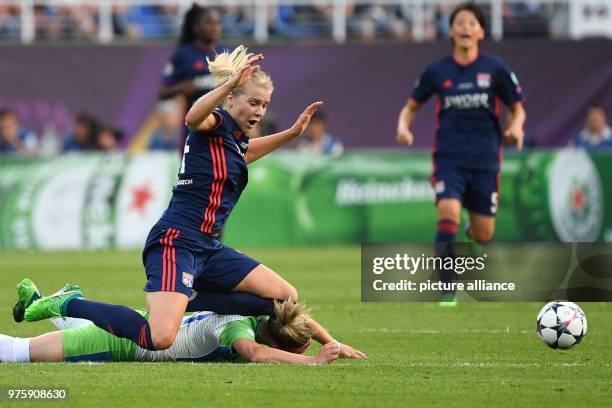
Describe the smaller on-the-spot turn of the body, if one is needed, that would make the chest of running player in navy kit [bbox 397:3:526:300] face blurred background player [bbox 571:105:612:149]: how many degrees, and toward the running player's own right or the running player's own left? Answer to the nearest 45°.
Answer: approximately 180°

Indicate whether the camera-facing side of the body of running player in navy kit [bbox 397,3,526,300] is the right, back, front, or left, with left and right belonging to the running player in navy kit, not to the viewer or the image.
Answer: front

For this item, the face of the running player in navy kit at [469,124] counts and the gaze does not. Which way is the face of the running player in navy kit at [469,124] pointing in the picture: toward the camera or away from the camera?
toward the camera

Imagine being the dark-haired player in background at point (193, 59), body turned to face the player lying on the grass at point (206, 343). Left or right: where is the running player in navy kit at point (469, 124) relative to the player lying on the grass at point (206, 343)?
left

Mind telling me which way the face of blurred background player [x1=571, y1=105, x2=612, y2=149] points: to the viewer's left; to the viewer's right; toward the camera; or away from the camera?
toward the camera

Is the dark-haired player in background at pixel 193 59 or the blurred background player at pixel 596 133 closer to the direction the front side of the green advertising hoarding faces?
the dark-haired player in background

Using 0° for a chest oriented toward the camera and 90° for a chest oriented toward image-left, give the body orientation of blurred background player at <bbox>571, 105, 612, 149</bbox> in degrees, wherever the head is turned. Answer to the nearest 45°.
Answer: approximately 0°

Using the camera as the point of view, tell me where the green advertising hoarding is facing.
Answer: facing the viewer

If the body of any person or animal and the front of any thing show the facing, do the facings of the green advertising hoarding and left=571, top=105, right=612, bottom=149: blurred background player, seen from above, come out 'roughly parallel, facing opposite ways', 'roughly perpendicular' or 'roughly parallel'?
roughly parallel

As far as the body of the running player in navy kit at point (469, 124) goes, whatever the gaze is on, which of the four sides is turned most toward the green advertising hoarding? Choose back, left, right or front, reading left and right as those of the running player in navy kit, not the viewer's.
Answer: back

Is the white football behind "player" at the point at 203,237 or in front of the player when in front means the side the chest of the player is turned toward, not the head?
in front

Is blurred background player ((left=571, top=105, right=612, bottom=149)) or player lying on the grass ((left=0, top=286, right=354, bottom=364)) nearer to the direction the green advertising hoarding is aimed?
the player lying on the grass

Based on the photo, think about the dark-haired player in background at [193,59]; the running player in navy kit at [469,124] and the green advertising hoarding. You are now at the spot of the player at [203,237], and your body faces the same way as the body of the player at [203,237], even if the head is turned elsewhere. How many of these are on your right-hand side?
0

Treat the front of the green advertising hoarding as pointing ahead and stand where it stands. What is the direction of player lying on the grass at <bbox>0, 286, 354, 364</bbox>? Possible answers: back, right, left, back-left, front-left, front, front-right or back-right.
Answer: front
